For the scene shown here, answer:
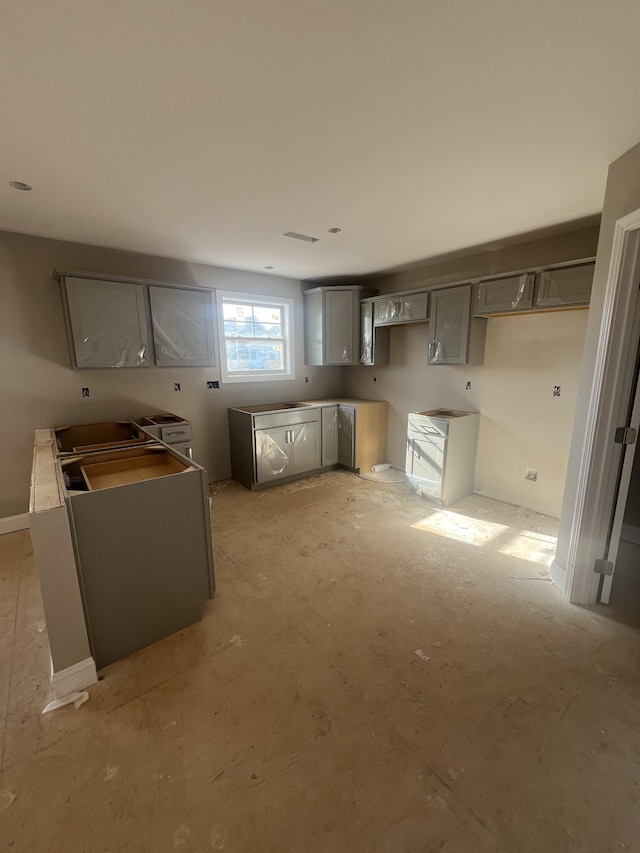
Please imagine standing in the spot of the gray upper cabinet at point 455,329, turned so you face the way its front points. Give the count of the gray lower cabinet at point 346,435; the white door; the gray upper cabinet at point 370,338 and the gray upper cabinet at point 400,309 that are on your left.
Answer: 1

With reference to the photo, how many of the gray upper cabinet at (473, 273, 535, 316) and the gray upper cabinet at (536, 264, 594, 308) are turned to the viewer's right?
0

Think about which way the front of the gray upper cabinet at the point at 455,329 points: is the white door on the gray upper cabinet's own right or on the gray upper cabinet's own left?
on the gray upper cabinet's own left

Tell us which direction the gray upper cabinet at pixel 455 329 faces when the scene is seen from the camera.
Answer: facing the viewer and to the left of the viewer

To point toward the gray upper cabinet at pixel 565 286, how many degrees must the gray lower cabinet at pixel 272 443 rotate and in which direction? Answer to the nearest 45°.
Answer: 0° — it already faces it

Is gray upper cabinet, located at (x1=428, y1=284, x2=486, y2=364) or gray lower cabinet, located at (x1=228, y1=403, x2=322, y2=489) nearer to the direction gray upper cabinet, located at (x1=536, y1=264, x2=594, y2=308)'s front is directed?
the gray lower cabinet

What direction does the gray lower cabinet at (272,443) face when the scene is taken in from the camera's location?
facing the viewer and to the right of the viewer

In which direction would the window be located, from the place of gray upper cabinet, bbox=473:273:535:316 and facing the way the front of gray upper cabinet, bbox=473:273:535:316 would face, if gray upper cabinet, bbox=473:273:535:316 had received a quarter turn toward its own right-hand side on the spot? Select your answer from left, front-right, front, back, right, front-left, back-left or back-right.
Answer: front-left

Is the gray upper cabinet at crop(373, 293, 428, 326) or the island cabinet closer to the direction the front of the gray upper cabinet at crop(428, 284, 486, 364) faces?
the island cabinet

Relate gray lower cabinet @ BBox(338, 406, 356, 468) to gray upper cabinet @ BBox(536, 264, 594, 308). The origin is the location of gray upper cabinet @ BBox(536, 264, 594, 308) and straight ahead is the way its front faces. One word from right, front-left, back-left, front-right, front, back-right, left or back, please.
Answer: front-right

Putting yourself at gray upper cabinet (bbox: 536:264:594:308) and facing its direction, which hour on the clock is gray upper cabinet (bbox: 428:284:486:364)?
gray upper cabinet (bbox: 428:284:486:364) is roughly at 2 o'clock from gray upper cabinet (bbox: 536:264:594:308).

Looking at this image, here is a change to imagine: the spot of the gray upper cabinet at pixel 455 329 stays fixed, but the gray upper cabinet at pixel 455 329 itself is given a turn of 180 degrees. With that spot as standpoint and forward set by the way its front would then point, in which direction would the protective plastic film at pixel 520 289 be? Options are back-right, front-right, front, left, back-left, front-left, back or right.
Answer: right
